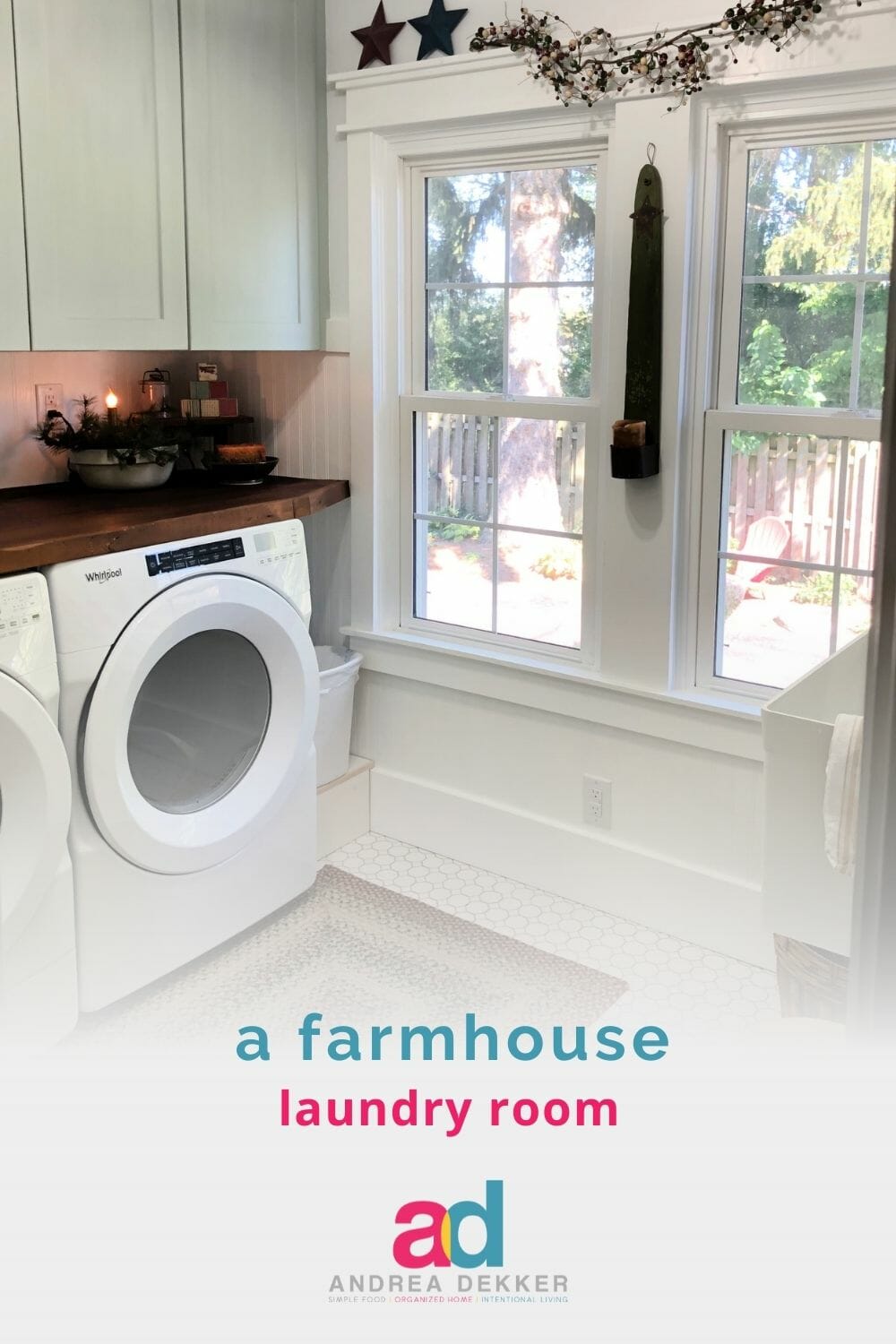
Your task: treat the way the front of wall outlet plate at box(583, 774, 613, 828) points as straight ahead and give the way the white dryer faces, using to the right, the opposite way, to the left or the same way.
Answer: to the left

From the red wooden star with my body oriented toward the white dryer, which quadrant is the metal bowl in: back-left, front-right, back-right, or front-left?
front-right

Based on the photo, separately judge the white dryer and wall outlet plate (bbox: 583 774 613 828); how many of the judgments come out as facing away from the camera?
0

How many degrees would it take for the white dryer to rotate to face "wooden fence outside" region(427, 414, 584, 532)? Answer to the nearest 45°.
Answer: approximately 90° to its left

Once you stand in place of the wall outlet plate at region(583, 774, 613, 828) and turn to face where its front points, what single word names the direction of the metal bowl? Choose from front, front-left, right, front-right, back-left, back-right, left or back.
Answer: front-right

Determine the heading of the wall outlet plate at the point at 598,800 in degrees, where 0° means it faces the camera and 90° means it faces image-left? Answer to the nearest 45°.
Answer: approximately 45°

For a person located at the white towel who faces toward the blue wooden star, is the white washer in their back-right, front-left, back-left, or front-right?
front-left

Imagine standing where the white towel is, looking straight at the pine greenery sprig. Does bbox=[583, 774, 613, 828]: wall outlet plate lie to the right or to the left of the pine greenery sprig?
right

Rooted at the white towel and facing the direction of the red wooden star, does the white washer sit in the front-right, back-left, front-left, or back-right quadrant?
front-left

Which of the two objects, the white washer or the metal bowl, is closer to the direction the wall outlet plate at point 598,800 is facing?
the white washer

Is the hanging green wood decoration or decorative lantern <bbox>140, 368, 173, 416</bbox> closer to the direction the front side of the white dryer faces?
the hanging green wood decoration

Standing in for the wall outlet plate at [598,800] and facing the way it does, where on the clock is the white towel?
The white towel is roughly at 10 o'clock from the wall outlet plate.

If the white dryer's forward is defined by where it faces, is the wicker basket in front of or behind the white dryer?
in front

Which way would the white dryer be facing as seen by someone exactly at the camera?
facing the viewer and to the right of the viewer
